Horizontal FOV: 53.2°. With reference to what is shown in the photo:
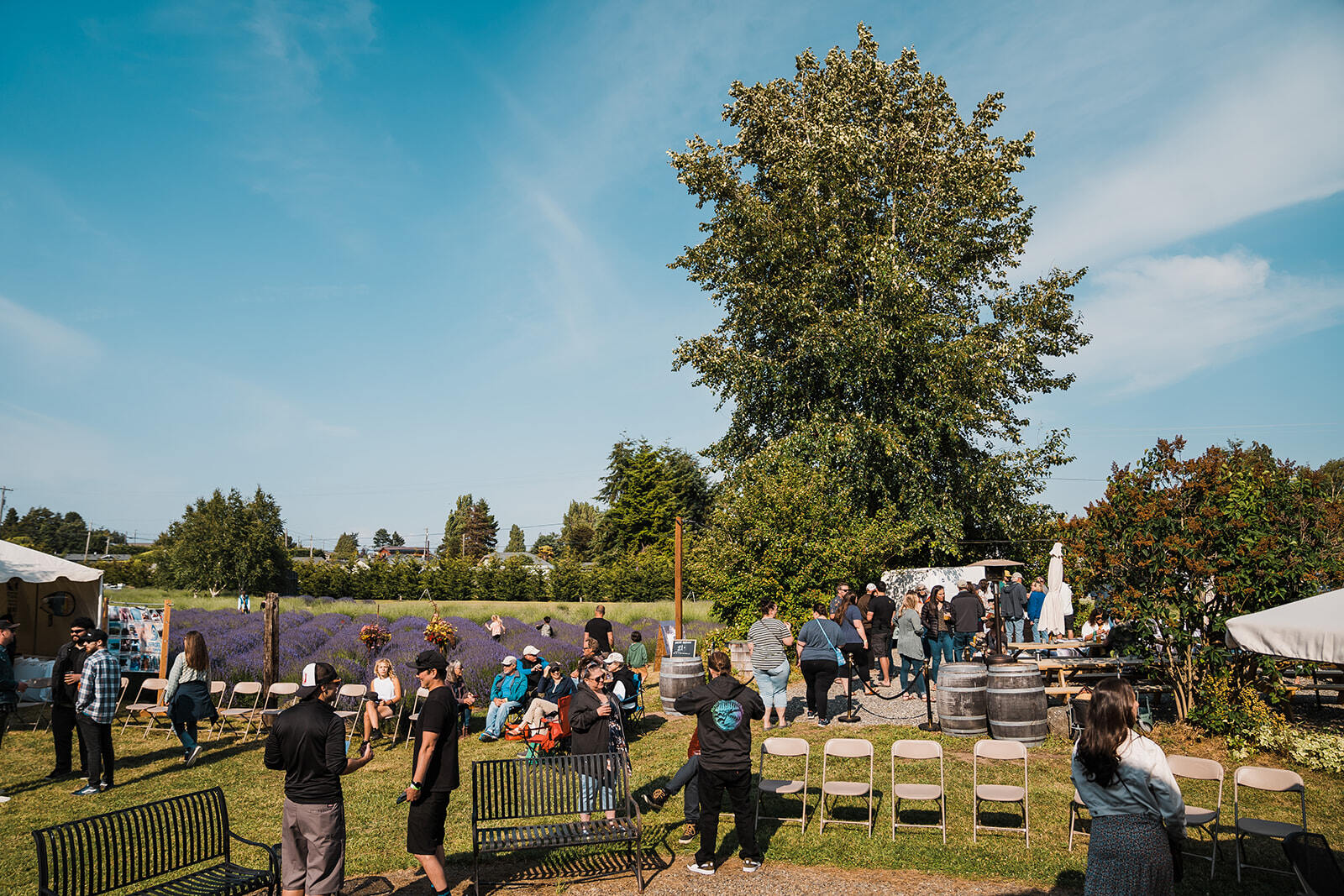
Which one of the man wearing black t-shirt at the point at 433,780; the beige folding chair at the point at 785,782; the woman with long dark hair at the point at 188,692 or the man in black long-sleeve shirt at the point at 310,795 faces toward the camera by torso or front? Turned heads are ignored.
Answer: the beige folding chair

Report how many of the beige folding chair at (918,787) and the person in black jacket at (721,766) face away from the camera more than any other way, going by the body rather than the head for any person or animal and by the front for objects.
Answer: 1

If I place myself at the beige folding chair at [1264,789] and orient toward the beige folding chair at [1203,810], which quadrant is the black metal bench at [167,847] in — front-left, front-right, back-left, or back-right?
front-left

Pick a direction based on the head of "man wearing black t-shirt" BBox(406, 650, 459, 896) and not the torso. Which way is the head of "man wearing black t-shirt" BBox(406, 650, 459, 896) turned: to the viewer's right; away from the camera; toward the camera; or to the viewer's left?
to the viewer's left

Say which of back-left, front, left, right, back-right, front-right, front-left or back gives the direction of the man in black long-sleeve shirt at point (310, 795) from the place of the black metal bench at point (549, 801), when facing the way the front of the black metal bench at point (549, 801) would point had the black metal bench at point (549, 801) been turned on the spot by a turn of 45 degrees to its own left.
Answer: right

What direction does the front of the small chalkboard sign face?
toward the camera

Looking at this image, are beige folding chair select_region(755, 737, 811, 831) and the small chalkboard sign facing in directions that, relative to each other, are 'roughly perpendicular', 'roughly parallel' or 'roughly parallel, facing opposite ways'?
roughly parallel

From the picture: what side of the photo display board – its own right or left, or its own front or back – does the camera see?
front

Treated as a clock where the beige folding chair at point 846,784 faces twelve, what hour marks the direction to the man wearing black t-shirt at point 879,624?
The man wearing black t-shirt is roughly at 6 o'clock from the beige folding chair.

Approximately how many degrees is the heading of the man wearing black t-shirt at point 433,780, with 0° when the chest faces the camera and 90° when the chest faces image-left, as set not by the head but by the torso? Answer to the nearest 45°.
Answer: approximately 90°

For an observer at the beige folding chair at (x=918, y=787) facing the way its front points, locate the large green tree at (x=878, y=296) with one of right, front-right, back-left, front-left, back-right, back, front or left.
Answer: back

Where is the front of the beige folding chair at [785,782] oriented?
toward the camera

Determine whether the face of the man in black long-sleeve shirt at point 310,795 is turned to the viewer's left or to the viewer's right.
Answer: to the viewer's right

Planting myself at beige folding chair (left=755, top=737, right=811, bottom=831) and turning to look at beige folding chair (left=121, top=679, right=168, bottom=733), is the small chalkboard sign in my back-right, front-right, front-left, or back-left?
front-right

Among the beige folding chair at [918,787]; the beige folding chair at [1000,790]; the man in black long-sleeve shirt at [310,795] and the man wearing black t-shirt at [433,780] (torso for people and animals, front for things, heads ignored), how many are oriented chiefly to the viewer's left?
1

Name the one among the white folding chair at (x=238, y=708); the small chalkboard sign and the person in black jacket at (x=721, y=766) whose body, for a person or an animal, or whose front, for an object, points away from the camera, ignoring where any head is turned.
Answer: the person in black jacket

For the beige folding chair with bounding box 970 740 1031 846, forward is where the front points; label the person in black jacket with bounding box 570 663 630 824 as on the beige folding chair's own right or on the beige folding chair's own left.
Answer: on the beige folding chair's own right

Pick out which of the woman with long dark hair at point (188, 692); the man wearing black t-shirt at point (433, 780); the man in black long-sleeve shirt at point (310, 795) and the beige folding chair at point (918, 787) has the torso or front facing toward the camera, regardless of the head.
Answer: the beige folding chair
